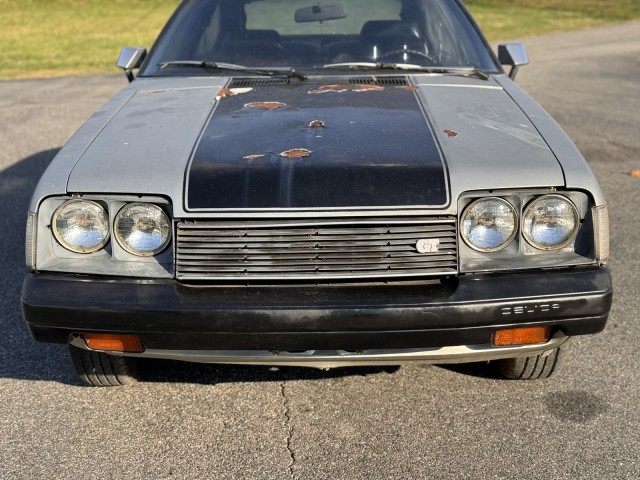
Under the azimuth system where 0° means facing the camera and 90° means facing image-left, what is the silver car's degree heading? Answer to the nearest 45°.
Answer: approximately 0°
